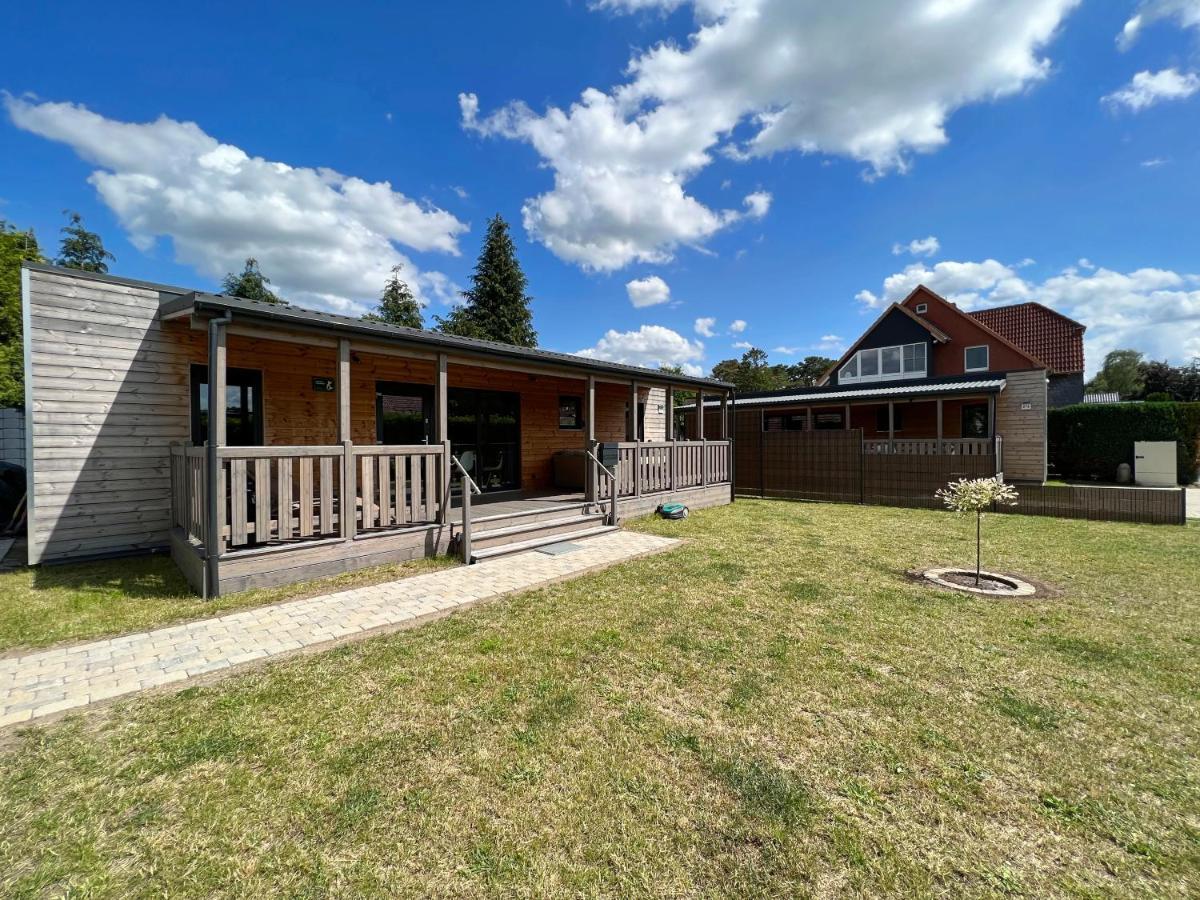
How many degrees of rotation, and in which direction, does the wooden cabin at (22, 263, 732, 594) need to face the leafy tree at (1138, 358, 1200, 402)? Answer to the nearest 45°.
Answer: approximately 45° to its left

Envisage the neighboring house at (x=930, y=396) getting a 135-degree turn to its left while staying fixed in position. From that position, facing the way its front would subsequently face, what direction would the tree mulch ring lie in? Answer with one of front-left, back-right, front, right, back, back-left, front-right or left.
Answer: back-right

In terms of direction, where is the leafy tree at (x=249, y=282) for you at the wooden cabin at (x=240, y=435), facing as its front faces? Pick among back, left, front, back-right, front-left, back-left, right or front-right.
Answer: back-left

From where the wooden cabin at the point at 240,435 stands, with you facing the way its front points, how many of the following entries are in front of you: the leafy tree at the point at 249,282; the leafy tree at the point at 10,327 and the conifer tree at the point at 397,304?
0

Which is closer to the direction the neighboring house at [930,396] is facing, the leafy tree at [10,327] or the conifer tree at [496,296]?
the leafy tree

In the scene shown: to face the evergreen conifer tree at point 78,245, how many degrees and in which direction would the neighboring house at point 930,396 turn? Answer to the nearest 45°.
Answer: approximately 90° to its right

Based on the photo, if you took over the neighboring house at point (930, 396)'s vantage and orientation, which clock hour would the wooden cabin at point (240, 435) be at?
The wooden cabin is roughly at 1 o'clock from the neighboring house.

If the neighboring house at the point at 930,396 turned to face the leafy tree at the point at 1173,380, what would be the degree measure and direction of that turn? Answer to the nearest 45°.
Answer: approximately 135° to its left

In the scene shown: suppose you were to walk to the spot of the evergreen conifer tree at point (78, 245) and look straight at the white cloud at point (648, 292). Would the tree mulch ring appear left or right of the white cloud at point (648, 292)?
right

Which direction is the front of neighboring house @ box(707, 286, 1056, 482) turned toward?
toward the camera

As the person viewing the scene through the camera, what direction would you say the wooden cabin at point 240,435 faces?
facing the viewer and to the right of the viewer

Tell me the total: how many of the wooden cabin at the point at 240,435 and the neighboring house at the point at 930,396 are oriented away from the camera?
0
